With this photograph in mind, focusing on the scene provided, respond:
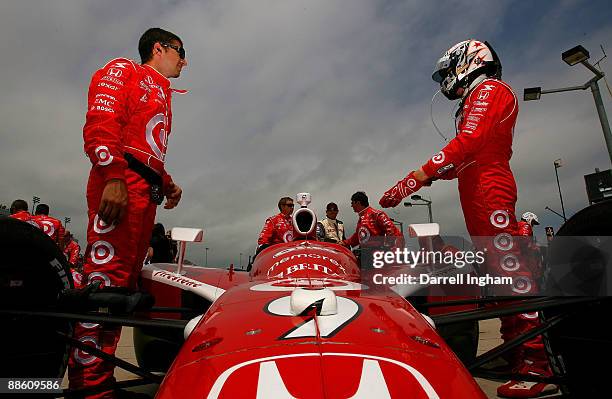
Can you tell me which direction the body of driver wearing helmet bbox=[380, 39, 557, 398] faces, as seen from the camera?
to the viewer's left

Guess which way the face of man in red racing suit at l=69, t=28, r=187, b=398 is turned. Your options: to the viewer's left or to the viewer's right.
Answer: to the viewer's right

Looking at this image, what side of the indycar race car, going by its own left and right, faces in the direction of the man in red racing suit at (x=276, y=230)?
back

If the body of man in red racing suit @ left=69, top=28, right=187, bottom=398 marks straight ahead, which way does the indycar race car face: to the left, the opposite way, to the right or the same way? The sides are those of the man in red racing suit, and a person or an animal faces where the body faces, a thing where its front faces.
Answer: to the right

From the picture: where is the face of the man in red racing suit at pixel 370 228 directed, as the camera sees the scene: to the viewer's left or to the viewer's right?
to the viewer's left

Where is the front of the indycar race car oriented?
toward the camera

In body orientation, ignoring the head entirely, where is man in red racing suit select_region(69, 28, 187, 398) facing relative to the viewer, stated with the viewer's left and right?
facing the viewer and to the right of the viewer

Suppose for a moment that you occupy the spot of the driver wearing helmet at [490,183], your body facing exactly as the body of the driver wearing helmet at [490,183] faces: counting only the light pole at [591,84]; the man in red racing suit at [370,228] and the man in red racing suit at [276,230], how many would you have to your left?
0

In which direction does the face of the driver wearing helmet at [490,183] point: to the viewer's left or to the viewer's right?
to the viewer's left

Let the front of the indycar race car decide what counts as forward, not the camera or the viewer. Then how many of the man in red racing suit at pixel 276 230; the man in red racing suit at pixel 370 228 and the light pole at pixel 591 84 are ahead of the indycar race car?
0

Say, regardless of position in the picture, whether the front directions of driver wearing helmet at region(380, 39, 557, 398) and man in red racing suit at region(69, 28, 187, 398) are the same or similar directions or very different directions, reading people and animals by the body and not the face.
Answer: very different directions

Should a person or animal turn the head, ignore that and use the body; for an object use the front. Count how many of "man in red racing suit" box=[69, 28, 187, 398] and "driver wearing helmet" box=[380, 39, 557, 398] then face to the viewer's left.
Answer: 1

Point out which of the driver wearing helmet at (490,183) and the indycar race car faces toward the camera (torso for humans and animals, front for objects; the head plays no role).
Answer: the indycar race car

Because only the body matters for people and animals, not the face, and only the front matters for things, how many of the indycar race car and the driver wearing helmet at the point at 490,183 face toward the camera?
1

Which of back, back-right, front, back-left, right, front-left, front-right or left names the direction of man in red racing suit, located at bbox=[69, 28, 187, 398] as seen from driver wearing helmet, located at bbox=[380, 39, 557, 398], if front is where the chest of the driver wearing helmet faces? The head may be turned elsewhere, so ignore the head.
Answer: front-left
